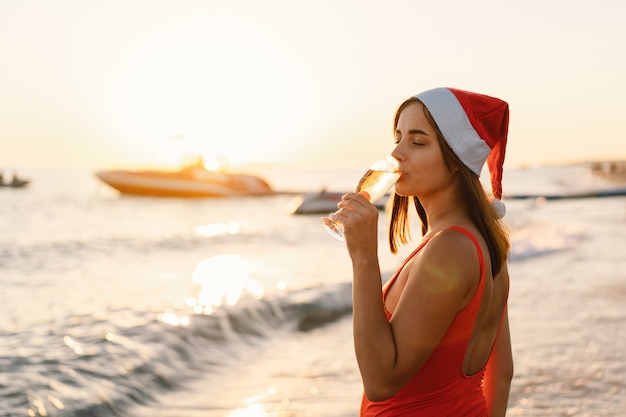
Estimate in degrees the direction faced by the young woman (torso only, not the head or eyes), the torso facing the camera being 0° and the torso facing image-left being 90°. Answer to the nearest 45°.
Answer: approximately 90°

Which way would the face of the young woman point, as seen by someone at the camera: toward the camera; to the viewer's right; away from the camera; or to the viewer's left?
to the viewer's left

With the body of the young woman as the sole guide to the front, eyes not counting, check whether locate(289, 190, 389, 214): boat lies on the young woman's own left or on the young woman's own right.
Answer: on the young woman's own right
